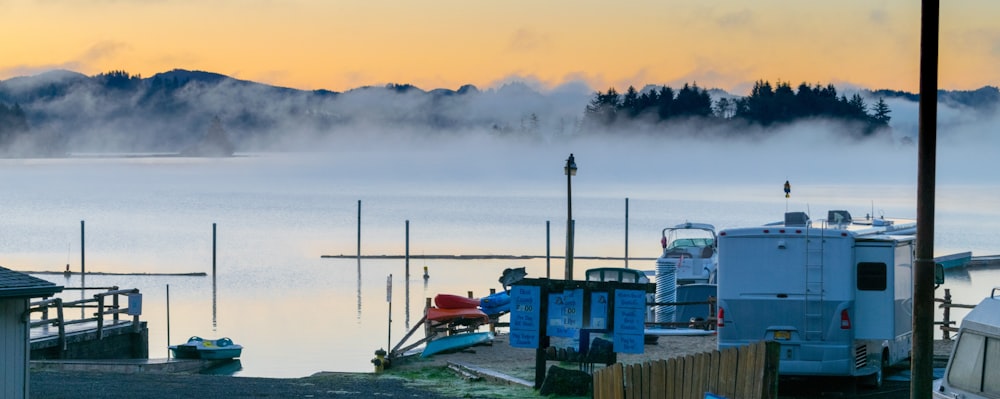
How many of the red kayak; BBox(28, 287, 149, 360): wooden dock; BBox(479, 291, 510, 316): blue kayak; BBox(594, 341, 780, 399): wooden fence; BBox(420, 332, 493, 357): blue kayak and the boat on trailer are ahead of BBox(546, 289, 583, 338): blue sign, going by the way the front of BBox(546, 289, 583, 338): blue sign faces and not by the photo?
1

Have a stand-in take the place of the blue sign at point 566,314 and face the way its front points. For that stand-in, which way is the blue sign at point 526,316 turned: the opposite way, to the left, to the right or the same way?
the same way

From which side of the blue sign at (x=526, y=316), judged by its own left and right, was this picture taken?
front

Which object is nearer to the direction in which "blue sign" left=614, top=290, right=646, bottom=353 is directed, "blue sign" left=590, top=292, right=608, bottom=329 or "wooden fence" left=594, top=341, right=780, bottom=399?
the wooden fence

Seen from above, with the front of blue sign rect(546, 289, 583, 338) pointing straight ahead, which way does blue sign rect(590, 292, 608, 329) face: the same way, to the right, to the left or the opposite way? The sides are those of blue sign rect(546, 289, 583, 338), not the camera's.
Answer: the same way

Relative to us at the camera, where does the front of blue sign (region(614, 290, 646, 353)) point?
facing the viewer

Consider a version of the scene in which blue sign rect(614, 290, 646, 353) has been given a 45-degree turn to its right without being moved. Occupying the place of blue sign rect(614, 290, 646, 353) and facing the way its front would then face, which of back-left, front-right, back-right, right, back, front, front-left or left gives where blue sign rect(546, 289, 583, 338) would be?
front-right

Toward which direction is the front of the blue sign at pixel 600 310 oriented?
toward the camera

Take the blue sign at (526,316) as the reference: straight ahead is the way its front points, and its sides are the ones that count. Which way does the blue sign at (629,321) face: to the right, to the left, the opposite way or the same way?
the same way

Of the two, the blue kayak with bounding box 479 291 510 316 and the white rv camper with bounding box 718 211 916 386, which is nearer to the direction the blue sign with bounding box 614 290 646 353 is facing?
the white rv camper

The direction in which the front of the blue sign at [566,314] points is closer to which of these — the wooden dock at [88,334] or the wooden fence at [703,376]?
the wooden fence
